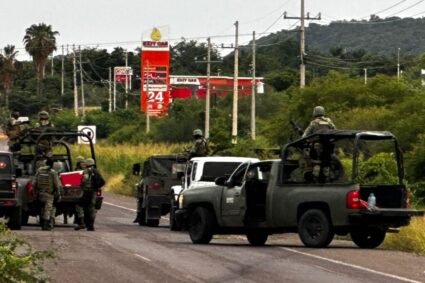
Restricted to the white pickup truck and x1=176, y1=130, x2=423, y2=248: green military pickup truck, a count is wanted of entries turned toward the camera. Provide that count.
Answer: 0

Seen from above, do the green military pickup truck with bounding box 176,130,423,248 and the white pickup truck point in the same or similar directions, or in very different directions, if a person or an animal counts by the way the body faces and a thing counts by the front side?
same or similar directions

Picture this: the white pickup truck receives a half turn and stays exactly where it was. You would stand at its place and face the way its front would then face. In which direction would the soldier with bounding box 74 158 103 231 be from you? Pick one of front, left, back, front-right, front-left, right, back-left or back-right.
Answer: back-right

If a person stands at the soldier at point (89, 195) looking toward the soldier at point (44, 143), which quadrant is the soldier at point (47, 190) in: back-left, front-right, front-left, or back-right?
front-left

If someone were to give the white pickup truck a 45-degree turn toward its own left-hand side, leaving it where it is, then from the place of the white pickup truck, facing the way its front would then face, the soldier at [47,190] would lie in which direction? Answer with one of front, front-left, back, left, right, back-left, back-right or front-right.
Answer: front

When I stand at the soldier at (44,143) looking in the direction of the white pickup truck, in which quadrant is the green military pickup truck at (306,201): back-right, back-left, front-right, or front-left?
front-right

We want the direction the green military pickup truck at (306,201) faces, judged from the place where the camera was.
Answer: facing away from the viewer and to the left of the viewer

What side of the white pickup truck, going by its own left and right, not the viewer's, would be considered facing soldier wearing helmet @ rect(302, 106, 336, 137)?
back
